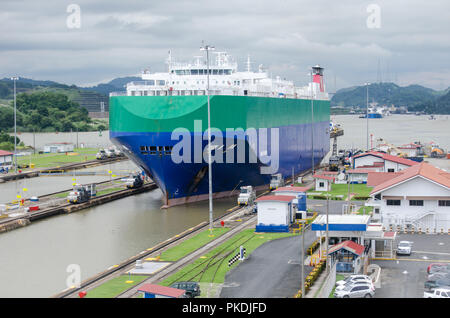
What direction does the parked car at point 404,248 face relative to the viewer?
toward the camera

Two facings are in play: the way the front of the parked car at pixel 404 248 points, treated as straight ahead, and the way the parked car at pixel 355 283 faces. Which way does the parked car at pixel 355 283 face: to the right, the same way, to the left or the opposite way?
to the right

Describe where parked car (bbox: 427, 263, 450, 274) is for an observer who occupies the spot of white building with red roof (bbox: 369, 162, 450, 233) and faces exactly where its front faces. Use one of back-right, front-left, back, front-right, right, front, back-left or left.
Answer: front

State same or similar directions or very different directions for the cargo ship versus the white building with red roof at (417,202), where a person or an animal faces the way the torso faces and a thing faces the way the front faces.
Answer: same or similar directions

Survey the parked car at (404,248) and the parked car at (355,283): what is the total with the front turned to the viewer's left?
1

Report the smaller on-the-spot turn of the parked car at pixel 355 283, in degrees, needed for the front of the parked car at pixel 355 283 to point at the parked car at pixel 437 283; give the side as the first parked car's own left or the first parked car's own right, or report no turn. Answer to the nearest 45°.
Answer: approximately 180°

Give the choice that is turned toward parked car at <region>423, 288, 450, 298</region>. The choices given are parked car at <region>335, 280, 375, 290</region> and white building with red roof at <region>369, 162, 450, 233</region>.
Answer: the white building with red roof

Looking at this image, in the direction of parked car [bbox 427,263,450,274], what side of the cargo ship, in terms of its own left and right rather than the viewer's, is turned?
left

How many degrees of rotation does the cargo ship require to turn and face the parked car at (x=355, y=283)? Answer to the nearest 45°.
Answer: approximately 45° to its left

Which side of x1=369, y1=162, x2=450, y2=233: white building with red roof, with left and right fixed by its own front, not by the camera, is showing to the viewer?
front

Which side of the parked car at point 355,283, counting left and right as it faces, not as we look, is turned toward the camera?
left

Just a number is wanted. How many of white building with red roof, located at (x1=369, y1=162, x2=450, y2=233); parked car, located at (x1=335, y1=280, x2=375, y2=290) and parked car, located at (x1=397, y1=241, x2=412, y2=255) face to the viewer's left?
1

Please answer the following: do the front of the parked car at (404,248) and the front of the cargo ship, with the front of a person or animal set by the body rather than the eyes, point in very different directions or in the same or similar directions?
same or similar directions
